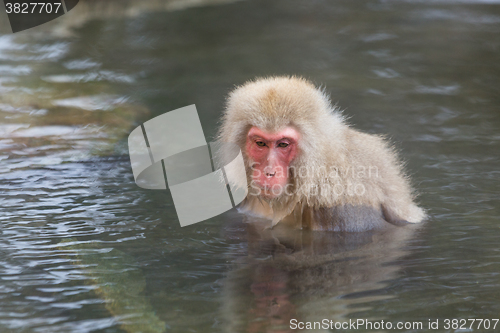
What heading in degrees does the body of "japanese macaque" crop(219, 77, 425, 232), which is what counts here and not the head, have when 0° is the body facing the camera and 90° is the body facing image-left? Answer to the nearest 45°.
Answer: approximately 45°
